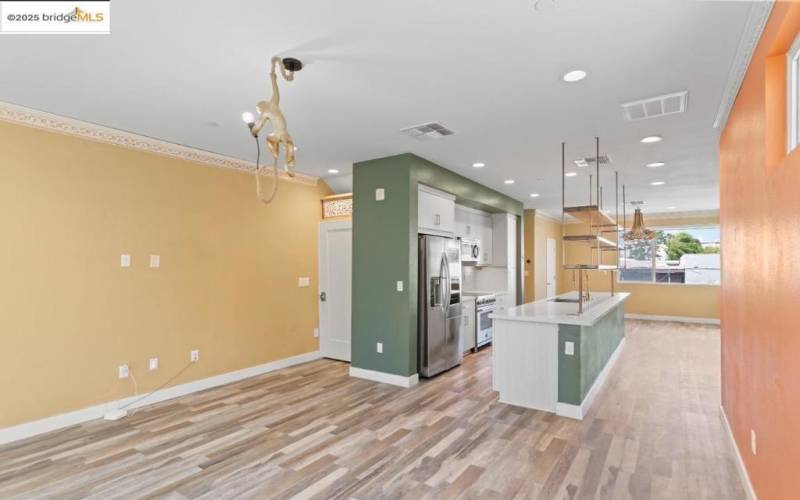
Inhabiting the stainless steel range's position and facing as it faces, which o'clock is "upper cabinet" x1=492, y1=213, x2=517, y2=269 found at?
The upper cabinet is roughly at 8 o'clock from the stainless steel range.

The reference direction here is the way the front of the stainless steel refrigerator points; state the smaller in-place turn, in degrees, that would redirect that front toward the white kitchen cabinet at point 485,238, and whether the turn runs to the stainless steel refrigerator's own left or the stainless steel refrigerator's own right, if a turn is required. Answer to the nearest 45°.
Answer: approximately 135° to the stainless steel refrigerator's own left

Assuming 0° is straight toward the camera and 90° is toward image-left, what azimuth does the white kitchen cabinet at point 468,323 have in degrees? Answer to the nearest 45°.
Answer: approximately 315°

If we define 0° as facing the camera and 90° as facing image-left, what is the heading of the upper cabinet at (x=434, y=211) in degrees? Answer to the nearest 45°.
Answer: approximately 315°

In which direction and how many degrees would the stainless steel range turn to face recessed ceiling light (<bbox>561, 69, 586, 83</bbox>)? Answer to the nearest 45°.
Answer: approximately 45° to its right
